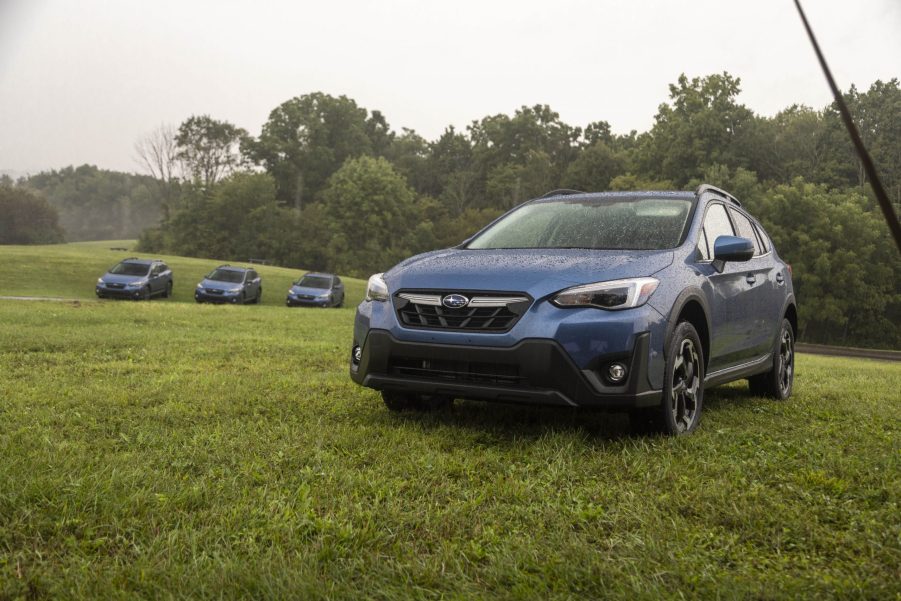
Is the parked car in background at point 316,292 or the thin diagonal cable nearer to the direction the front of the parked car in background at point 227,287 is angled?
the thin diagonal cable

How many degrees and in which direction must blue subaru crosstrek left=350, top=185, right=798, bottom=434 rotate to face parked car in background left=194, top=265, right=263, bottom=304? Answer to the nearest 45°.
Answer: approximately 90° to its right

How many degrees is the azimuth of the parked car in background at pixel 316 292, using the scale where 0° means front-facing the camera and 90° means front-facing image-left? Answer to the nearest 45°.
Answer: approximately 45°

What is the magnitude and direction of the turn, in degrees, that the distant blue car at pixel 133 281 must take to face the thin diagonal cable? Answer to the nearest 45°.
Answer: approximately 45° to its left

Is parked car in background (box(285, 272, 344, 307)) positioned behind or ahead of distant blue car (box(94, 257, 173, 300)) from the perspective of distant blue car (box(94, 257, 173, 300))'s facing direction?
behind

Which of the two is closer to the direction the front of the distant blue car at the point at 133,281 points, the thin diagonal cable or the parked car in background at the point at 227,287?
the thin diagonal cable

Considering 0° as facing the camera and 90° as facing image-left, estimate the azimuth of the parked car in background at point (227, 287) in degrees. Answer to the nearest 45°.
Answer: approximately 45°

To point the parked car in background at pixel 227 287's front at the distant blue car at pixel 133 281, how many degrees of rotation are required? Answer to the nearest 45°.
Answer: approximately 45° to its right
